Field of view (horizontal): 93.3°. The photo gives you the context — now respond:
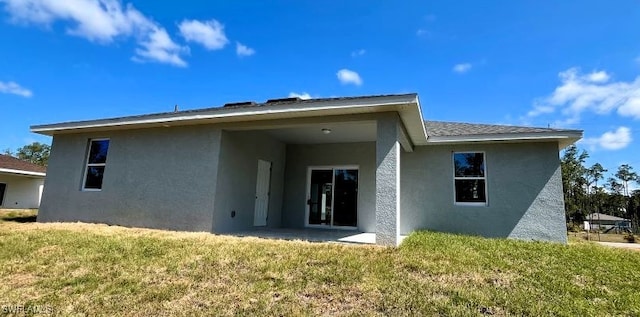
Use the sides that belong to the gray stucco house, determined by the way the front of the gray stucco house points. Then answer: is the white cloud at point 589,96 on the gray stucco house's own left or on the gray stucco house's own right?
on the gray stucco house's own right

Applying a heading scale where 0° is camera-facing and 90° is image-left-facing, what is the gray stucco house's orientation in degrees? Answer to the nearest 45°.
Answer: approximately 180°

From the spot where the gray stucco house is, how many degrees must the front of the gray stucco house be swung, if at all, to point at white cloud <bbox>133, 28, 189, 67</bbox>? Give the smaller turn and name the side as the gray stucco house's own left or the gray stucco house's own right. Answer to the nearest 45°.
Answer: approximately 45° to the gray stucco house's own left

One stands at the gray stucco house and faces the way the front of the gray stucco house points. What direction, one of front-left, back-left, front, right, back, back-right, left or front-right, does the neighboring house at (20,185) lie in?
front-left

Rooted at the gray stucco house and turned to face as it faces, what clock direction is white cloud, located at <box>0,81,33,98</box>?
The white cloud is roughly at 10 o'clock from the gray stucco house.
